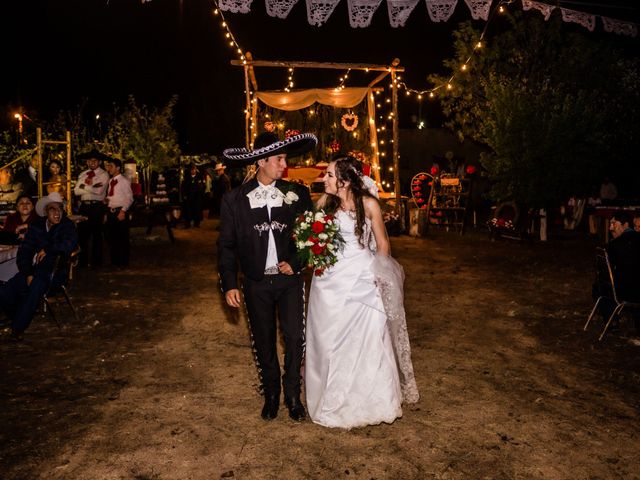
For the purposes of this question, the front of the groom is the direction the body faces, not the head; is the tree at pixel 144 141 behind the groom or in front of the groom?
behind

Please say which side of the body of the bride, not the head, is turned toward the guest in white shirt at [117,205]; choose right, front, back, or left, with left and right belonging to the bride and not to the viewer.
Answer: right

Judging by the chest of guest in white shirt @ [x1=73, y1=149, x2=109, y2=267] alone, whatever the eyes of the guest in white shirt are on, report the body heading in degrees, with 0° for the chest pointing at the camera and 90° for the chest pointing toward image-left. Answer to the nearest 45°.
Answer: approximately 0°

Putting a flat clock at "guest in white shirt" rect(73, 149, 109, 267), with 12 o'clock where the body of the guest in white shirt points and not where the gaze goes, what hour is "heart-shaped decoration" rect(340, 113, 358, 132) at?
The heart-shaped decoration is roughly at 8 o'clock from the guest in white shirt.

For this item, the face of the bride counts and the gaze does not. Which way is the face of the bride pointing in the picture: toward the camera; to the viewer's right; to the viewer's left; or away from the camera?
to the viewer's left

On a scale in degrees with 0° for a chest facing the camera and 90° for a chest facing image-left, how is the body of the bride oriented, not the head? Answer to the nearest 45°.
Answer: approximately 45°

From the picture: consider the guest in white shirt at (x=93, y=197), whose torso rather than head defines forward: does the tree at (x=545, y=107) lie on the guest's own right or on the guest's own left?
on the guest's own left

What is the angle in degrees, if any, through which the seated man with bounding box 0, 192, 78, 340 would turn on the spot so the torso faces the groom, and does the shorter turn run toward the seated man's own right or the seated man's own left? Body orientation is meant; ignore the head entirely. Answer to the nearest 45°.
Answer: approximately 90° to the seated man's own left

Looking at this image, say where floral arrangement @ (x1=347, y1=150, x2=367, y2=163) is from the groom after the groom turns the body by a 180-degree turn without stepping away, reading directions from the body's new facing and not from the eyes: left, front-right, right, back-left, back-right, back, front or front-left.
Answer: front

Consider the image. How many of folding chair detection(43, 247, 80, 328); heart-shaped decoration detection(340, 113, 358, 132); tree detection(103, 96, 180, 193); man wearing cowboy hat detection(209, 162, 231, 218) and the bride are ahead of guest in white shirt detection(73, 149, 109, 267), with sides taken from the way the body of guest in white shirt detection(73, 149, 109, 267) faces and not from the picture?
2

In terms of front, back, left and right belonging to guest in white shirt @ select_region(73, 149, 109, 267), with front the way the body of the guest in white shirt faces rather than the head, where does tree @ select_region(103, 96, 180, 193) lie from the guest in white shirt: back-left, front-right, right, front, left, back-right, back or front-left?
back

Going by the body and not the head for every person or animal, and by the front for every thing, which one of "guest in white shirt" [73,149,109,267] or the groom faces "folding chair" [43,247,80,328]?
the guest in white shirt
